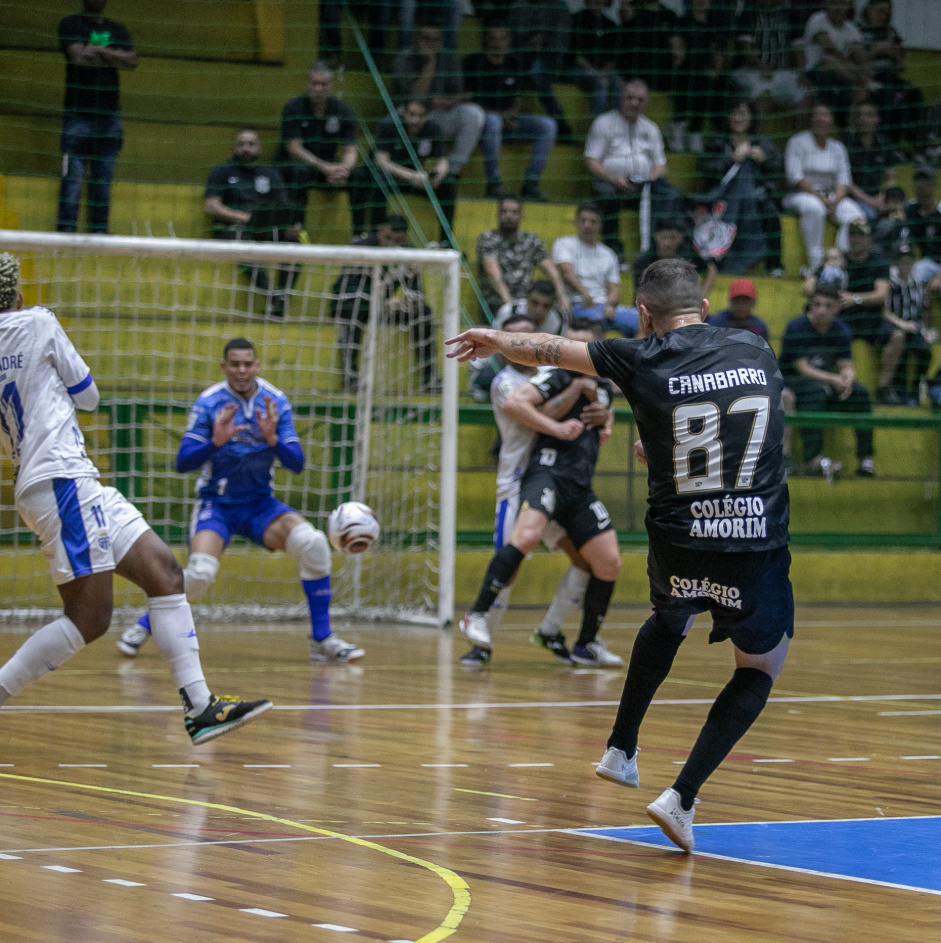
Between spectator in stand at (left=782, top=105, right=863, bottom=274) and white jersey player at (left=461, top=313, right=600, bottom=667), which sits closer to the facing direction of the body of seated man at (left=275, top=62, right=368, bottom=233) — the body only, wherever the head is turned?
the white jersey player

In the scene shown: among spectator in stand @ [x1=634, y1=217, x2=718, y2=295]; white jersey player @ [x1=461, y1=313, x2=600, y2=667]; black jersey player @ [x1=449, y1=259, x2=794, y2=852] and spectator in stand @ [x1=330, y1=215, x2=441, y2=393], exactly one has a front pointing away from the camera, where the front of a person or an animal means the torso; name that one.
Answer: the black jersey player

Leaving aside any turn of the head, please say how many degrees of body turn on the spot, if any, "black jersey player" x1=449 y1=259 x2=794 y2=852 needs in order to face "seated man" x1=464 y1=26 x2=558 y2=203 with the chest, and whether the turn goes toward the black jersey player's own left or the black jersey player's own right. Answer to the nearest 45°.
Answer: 0° — they already face them

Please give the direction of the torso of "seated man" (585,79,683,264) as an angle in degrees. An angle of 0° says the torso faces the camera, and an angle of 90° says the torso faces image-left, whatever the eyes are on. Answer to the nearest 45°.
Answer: approximately 0°

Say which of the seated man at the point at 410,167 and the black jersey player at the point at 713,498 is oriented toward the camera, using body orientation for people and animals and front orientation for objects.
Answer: the seated man

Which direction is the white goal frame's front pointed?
toward the camera

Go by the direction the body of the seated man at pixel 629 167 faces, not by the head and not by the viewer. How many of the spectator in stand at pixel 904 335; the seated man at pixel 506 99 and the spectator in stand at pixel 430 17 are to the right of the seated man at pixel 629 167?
2

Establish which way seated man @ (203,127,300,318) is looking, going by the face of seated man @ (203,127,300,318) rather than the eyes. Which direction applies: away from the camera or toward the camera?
toward the camera

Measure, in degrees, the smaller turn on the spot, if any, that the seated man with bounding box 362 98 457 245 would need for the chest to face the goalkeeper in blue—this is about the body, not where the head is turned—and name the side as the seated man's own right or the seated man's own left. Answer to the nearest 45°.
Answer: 0° — they already face them

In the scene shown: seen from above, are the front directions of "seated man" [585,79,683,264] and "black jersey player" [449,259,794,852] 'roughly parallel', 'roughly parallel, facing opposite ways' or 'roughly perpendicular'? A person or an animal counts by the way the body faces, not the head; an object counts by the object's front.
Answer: roughly parallel, facing opposite ways

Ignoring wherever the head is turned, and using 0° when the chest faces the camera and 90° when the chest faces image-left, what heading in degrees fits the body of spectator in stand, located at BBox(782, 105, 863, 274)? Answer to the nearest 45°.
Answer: approximately 0°

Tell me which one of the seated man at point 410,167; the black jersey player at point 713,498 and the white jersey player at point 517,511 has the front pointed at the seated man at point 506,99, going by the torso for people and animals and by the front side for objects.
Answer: the black jersey player

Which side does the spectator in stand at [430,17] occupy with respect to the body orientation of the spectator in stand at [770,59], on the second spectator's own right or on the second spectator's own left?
on the second spectator's own right

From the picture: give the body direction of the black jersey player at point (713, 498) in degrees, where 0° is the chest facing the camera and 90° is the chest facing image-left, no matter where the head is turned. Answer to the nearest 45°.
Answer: approximately 180°

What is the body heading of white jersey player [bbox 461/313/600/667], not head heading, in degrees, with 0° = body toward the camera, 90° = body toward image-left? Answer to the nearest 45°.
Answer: approximately 315°
